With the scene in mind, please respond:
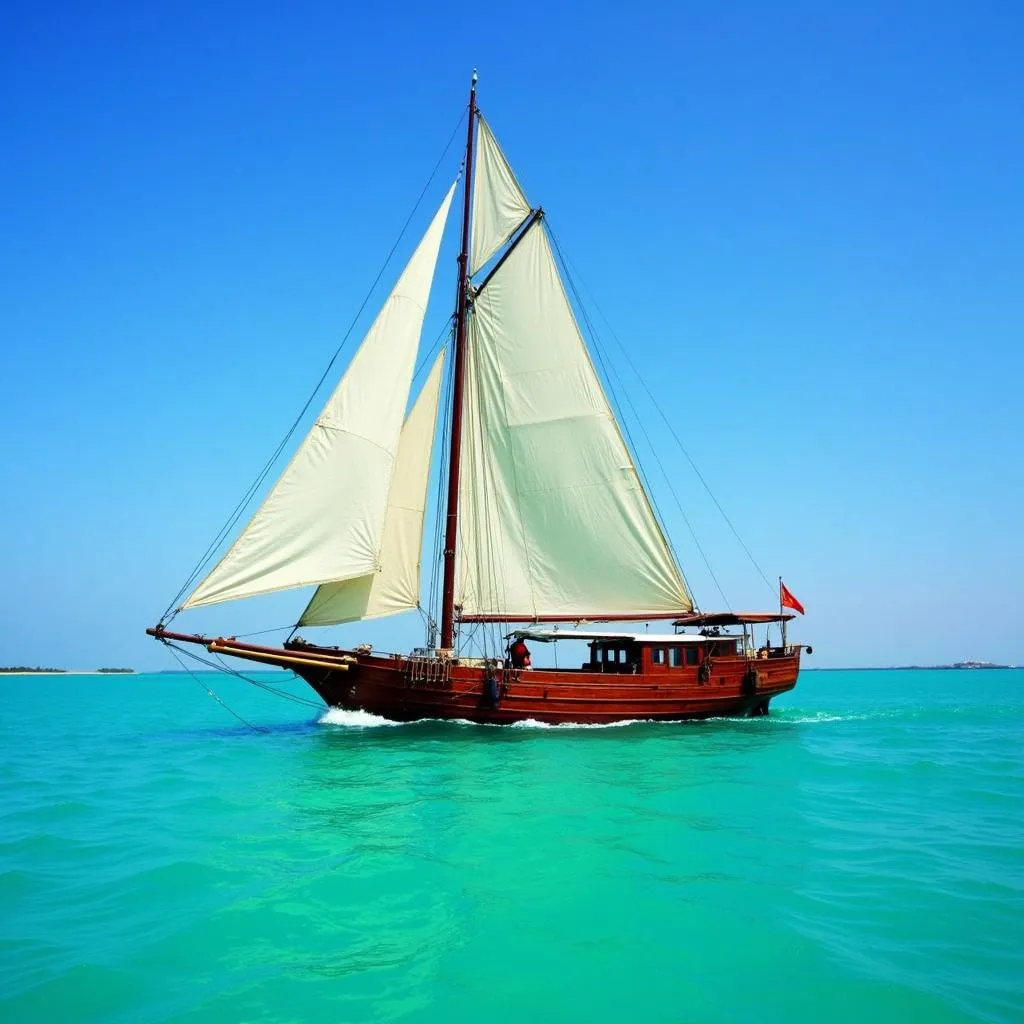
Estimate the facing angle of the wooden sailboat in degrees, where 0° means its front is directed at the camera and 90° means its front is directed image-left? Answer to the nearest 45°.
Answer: approximately 90°
